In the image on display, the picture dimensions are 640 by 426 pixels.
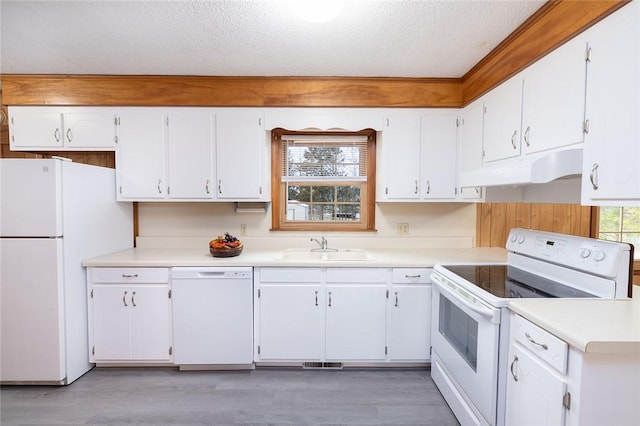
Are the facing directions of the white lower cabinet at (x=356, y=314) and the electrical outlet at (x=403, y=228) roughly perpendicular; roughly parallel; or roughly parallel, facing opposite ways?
roughly parallel

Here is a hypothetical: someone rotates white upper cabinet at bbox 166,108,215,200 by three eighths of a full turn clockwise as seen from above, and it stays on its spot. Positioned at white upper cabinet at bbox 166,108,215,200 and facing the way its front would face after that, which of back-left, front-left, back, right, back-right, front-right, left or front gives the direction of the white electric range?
back

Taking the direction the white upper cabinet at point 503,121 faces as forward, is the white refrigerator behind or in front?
in front

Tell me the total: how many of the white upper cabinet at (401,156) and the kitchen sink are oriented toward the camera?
2

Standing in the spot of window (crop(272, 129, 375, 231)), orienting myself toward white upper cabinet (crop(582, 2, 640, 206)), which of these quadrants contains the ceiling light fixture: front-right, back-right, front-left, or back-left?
front-right

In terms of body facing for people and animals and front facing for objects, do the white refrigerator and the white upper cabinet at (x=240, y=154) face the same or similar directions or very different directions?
same or similar directions

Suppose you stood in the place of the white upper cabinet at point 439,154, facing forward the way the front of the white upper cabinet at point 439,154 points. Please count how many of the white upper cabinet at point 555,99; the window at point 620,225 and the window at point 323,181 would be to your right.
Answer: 1

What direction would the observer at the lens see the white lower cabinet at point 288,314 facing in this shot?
facing the viewer

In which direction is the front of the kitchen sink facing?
toward the camera

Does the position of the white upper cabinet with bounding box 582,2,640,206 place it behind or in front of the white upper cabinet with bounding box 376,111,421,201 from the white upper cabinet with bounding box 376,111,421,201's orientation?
in front

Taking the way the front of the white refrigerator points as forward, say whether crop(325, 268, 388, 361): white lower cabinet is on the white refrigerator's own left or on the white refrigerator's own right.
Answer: on the white refrigerator's own left

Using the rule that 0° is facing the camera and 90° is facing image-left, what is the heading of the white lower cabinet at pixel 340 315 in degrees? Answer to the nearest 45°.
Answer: approximately 0°

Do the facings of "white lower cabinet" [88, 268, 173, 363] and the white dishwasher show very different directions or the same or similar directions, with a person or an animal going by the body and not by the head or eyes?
same or similar directions

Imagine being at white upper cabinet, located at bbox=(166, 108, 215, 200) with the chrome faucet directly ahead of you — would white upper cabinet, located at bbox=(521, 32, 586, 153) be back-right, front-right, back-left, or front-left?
front-right

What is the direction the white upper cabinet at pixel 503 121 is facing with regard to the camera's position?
facing the viewer and to the left of the viewer

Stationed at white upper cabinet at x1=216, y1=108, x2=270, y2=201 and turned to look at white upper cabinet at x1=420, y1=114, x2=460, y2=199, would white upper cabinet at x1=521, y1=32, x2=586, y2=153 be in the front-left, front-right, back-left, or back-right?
front-right

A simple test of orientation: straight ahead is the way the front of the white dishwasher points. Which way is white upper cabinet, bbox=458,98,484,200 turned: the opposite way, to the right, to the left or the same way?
to the right

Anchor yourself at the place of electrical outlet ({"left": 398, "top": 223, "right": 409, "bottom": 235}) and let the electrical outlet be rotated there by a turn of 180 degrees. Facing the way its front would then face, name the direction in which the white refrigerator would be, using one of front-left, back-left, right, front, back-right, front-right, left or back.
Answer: back-left
